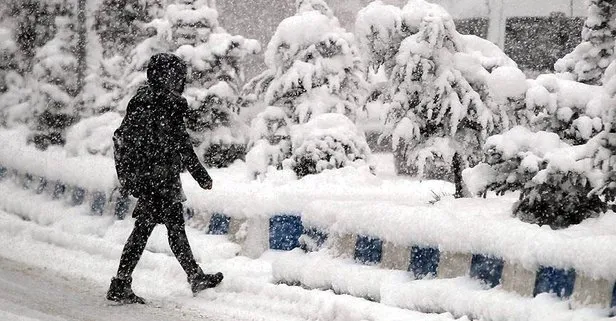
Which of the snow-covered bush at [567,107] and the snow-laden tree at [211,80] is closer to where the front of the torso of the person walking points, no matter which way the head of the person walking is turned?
the snow-covered bush

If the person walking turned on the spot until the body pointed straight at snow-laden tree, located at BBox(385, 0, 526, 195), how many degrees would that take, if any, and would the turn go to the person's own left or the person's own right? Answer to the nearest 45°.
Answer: approximately 45° to the person's own left

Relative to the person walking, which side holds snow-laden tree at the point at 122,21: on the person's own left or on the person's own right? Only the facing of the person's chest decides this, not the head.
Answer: on the person's own left

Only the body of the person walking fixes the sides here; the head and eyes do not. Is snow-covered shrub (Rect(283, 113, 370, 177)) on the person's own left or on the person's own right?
on the person's own left

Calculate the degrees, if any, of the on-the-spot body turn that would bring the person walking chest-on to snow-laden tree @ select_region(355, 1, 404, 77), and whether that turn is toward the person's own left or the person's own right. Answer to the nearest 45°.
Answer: approximately 45° to the person's own left

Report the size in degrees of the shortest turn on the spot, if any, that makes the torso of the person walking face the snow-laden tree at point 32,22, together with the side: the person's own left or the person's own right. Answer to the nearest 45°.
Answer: approximately 90° to the person's own left

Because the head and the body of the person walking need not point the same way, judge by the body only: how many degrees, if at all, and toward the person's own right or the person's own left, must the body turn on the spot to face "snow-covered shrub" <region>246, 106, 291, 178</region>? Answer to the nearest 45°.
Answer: approximately 90° to the person's own left

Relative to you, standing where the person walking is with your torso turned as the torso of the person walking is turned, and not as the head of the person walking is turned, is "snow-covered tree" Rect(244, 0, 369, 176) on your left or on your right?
on your left

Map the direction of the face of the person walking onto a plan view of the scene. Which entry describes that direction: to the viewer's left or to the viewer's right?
to the viewer's right

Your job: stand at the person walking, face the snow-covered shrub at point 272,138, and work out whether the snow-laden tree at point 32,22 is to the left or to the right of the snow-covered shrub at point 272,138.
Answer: left

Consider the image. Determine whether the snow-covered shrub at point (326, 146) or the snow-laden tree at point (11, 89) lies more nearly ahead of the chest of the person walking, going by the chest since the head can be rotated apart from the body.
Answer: the snow-covered shrub

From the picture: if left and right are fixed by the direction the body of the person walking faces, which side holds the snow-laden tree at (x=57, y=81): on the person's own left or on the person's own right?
on the person's own left

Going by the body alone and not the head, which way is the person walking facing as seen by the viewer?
to the viewer's right
